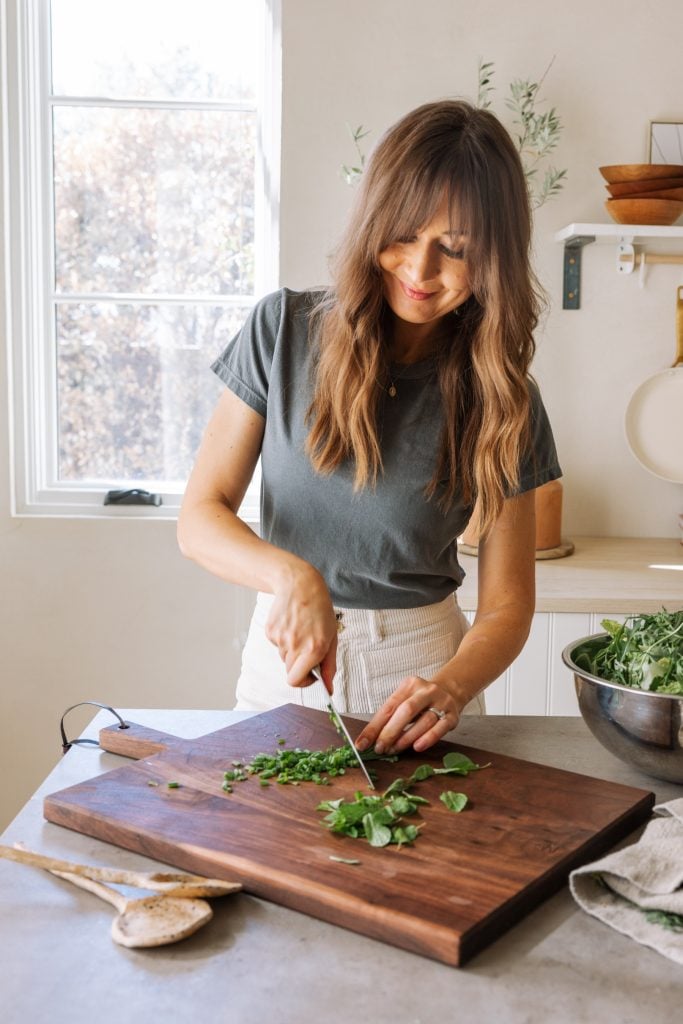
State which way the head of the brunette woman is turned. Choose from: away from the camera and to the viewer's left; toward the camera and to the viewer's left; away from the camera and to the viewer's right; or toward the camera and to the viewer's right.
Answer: toward the camera and to the viewer's left

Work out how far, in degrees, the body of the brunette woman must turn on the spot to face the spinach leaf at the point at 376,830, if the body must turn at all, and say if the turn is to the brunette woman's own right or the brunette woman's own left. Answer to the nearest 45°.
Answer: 0° — they already face it

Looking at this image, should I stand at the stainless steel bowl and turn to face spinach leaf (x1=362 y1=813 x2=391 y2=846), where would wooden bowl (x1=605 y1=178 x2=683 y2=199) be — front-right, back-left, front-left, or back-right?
back-right

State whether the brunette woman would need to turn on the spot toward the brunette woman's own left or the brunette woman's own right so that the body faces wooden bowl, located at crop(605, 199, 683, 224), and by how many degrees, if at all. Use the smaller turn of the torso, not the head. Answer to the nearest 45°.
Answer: approximately 135° to the brunette woman's own left

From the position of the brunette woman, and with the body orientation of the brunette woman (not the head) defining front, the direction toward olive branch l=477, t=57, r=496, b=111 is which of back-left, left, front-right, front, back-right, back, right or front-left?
back

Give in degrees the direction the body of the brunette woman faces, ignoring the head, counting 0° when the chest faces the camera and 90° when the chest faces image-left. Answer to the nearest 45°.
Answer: approximately 0°

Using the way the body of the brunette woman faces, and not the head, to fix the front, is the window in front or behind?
behind

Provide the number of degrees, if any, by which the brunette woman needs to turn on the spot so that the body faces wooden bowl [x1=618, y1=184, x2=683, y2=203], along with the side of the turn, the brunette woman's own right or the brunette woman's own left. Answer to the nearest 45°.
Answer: approximately 135° to the brunette woman's own left

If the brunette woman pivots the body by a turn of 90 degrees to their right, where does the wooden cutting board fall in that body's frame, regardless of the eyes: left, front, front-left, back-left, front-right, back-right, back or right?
left

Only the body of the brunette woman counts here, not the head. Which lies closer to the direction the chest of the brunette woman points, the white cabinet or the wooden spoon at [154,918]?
the wooden spoon

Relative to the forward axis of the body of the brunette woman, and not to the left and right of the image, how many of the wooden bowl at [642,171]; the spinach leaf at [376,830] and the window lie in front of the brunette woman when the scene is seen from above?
1

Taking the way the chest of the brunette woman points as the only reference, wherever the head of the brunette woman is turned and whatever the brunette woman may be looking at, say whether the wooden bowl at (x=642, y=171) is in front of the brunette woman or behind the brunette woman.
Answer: behind
